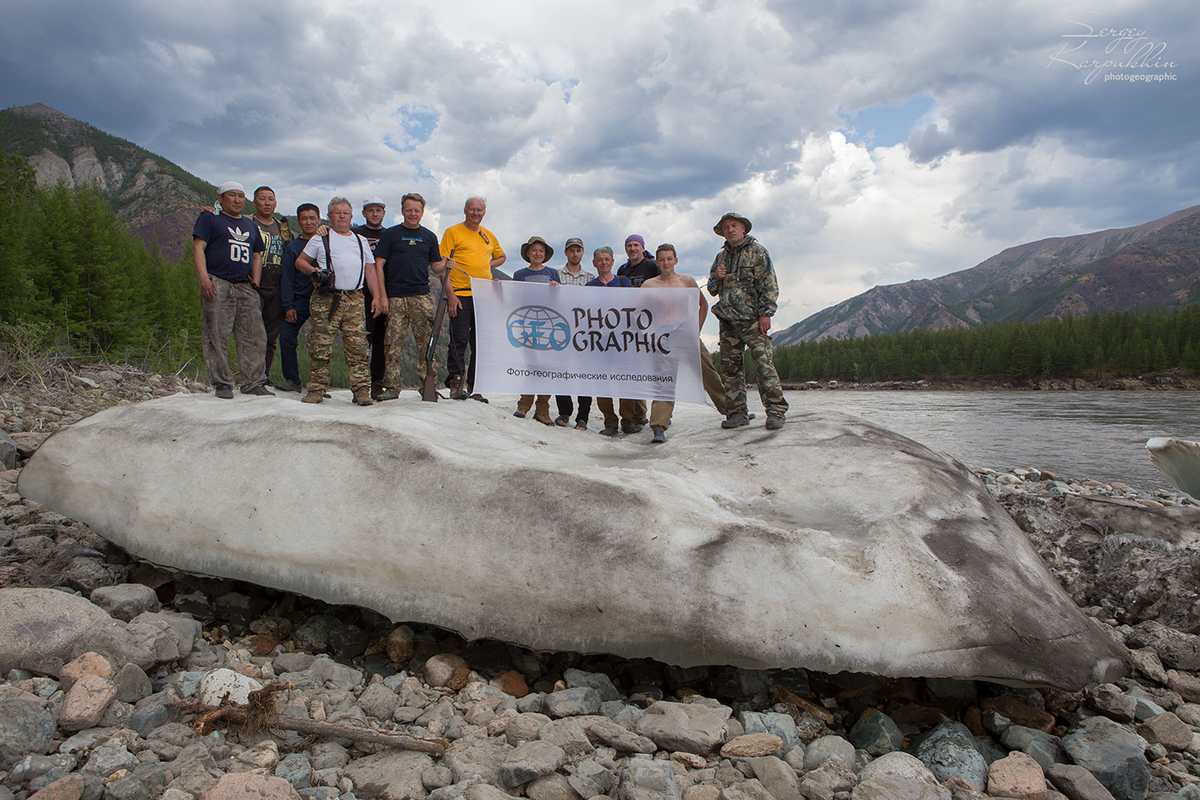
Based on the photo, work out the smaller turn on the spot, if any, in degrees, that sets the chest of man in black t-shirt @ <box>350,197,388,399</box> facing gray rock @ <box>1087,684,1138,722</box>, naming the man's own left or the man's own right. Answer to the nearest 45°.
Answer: approximately 45° to the man's own left

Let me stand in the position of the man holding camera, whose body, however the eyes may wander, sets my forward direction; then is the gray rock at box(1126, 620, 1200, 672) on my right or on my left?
on my left

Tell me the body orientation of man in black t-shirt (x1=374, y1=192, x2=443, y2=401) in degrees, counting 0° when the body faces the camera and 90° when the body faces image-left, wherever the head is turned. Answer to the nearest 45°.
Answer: approximately 0°

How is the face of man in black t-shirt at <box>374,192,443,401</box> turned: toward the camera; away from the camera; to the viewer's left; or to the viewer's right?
toward the camera

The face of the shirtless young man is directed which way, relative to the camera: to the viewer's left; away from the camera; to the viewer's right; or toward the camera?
toward the camera

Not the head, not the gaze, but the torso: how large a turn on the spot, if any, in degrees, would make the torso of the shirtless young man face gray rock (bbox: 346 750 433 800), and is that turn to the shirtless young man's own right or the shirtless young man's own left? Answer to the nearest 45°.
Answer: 0° — they already face it

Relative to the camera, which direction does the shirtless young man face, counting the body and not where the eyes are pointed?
toward the camera

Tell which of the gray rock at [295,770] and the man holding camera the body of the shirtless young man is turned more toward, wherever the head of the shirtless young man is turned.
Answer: the gray rock

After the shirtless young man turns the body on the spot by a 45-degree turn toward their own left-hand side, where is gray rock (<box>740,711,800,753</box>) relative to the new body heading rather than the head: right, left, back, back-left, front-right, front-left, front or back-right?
front-right

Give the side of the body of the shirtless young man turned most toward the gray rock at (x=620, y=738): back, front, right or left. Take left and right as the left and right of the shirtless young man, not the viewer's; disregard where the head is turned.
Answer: front

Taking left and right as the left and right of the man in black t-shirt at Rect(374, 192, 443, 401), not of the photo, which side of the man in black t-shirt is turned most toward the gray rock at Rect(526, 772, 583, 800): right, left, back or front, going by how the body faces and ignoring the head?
front

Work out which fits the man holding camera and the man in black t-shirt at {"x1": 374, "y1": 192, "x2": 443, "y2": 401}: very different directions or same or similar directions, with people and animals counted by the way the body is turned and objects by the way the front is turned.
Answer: same or similar directions

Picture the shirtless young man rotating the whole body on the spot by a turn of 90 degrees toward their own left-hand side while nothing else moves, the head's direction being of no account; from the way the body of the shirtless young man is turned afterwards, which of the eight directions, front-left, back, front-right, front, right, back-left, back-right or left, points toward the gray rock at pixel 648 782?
right

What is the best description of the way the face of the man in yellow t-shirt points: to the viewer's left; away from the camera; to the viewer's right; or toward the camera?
toward the camera

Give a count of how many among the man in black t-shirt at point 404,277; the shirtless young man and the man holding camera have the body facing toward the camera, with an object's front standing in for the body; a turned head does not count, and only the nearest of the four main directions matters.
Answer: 3

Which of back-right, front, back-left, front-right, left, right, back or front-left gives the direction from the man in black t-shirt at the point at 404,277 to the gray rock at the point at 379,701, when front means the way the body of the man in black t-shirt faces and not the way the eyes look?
front

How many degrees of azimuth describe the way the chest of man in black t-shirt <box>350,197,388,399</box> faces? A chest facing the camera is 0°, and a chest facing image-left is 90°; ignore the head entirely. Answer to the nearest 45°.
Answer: approximately 0°
